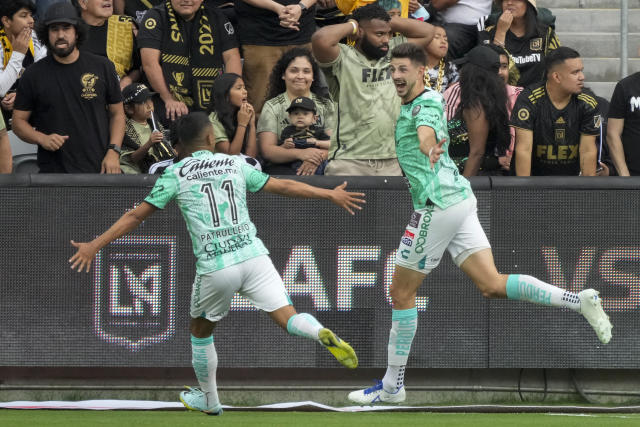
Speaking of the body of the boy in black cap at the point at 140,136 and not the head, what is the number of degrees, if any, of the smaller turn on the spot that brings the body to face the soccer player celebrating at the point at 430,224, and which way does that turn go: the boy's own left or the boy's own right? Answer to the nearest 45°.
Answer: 0° — they already face them

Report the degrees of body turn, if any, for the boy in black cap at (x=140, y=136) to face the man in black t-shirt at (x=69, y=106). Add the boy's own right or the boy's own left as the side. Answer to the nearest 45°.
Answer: approximately 90° to the boy's own right

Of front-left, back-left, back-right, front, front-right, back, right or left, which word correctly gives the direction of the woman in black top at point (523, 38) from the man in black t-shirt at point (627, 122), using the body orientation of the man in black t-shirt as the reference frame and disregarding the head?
back-right

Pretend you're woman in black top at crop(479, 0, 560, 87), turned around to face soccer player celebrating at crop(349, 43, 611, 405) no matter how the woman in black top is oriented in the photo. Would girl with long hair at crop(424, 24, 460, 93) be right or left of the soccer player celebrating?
right

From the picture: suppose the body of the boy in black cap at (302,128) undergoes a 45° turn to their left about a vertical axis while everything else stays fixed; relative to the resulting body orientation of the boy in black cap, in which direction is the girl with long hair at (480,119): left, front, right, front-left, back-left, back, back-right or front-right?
front-left

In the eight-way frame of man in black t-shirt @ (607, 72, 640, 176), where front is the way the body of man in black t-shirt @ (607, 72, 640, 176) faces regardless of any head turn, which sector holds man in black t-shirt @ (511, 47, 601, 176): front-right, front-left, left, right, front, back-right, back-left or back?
front-right

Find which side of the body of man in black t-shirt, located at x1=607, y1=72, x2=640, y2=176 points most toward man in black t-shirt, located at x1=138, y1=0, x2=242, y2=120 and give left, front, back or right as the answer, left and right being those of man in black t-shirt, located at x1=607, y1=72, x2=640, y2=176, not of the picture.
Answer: right

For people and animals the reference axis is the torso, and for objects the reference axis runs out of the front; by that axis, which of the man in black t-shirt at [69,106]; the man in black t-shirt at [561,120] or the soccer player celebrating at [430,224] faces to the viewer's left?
the soccer player celebrating

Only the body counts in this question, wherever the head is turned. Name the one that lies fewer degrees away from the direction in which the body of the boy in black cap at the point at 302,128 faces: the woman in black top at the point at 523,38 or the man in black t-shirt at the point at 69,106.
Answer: the man in black t-shirt

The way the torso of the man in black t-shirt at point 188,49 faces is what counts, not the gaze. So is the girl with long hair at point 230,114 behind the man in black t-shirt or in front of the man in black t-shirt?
in front

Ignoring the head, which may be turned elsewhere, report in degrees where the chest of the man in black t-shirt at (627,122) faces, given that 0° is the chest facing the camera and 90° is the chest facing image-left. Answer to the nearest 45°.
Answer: approximately 0°

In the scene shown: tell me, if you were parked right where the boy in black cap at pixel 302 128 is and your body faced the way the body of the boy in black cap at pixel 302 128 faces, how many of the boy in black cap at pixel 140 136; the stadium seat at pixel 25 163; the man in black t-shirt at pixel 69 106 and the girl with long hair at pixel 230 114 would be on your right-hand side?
4

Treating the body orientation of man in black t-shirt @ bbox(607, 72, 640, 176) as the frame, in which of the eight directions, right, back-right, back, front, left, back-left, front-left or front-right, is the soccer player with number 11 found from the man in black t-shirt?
front-right

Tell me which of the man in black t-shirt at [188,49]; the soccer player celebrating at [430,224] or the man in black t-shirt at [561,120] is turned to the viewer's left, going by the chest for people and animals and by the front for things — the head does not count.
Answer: the soccer player celebrating
